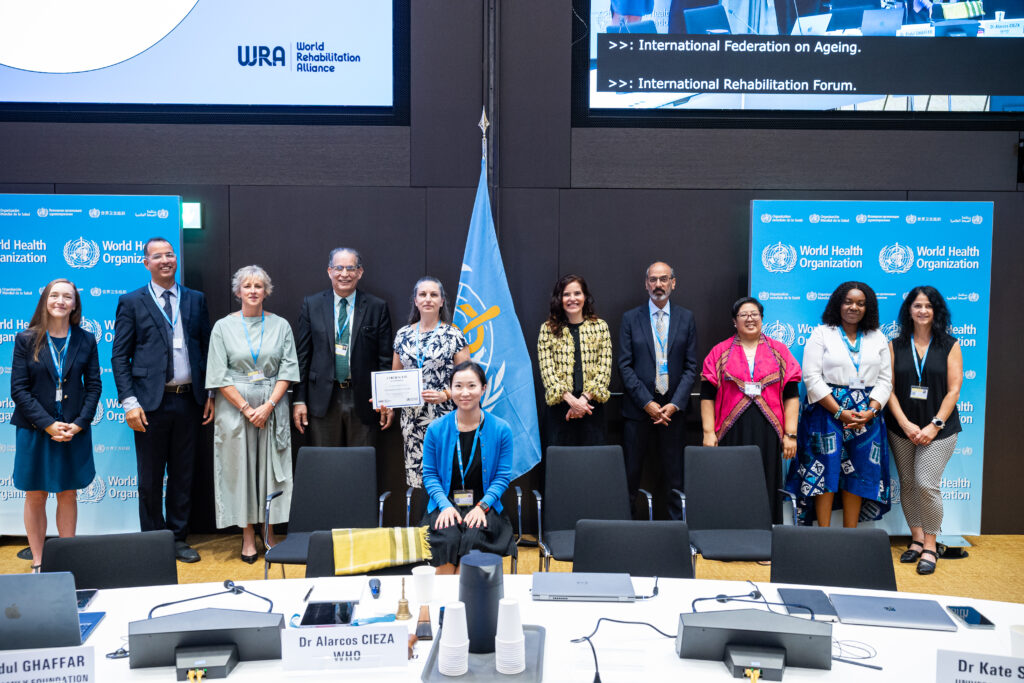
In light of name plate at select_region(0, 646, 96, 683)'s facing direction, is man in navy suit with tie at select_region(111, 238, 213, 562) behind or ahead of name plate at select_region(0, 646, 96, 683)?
behind

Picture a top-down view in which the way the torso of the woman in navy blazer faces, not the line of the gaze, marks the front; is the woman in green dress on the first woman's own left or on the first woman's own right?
on the first woman's own left

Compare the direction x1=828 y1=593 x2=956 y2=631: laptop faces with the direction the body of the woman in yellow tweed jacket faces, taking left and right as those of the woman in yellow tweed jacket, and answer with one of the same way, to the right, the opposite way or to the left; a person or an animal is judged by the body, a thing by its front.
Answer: the opposite way

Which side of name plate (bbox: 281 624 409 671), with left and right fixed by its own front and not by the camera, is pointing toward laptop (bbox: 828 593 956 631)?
left

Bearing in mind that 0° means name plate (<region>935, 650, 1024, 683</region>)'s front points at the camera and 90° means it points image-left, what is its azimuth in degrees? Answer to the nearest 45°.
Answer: approximately 0°

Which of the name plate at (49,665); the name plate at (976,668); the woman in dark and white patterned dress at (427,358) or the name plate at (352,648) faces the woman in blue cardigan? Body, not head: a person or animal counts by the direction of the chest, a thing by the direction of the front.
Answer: the woman in dark and white patterned dress

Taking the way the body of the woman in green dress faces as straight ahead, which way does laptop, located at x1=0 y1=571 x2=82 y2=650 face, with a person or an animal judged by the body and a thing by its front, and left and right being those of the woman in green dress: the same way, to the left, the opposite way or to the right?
the opposite way

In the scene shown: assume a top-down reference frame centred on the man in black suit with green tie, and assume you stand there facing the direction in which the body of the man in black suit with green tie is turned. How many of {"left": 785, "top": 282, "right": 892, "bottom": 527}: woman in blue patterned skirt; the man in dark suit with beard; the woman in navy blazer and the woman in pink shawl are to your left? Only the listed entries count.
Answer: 3

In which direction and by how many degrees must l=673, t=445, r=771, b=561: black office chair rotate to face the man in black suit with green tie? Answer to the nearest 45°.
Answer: approximately 90° to its right

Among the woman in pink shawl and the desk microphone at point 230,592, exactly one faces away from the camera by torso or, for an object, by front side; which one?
the desk microphone

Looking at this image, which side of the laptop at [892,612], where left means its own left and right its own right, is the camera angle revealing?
back

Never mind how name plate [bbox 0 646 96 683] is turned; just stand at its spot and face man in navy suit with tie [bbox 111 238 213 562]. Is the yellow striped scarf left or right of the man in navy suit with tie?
right
